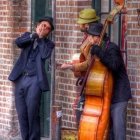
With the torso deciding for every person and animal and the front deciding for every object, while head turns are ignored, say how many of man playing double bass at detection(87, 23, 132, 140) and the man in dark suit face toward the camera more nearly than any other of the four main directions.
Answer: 1

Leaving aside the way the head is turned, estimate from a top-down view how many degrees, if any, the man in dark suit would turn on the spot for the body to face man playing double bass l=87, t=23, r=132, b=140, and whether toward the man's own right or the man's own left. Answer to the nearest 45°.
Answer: approximately 45° to the man's own left

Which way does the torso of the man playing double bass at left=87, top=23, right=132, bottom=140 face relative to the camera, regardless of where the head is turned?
to the viewer's left

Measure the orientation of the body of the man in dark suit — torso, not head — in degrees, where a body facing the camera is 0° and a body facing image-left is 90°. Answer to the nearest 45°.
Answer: approximately 0°

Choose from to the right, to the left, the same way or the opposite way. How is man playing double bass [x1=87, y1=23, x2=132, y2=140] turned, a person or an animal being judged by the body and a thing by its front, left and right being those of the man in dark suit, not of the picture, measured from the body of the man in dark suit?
to the right

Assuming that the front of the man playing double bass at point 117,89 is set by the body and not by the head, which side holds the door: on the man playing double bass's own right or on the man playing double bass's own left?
on the man playing double bass's own right

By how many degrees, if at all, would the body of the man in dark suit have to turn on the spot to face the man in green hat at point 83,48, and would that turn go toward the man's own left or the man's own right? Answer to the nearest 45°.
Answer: approximately 45° to the man's own left

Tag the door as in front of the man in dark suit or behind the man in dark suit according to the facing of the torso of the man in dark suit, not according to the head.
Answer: behind
